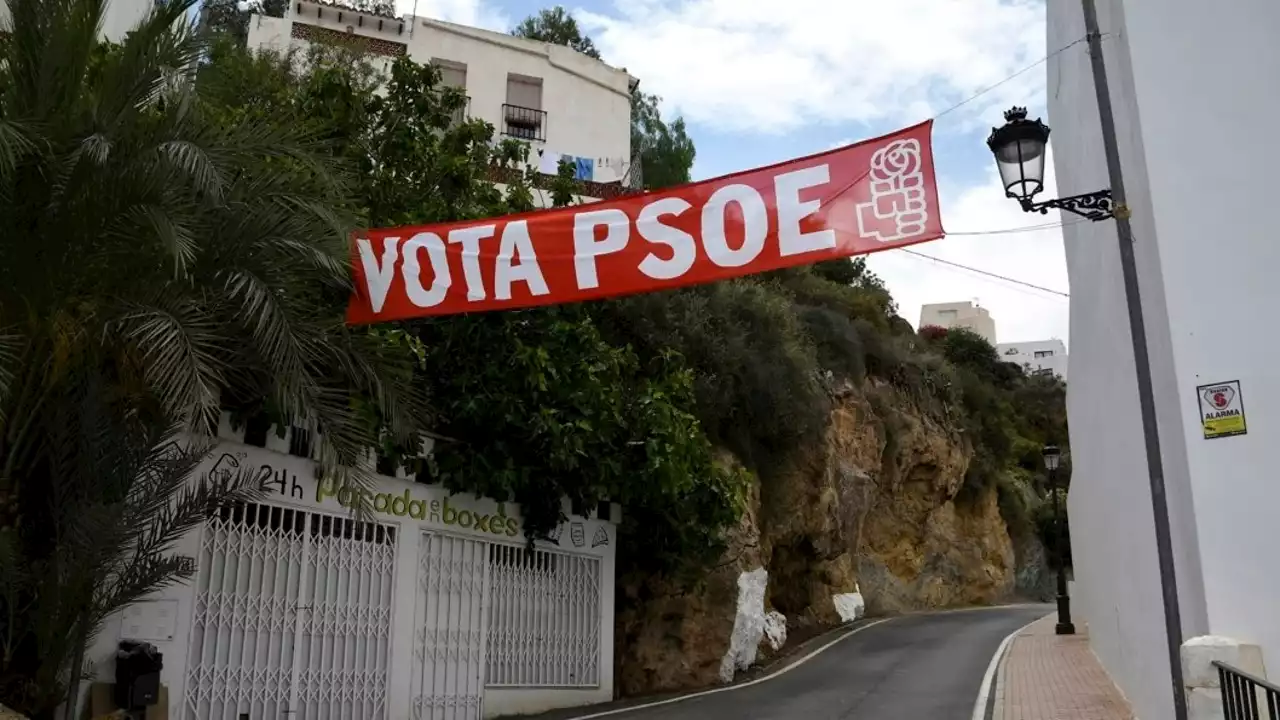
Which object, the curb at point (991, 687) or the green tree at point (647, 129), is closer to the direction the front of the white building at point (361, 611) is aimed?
the curb

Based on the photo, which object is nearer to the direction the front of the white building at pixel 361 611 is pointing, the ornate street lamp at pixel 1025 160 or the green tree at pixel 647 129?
the ornate street lamp

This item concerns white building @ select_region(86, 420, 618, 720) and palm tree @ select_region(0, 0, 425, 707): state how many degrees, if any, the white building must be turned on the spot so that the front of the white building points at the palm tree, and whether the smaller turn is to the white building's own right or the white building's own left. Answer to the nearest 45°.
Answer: approximately 90° to the white building's own right

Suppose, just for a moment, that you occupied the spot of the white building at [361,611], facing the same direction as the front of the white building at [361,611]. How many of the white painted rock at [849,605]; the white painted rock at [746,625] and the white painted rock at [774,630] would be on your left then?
3

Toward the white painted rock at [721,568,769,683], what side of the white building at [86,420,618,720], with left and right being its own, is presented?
left

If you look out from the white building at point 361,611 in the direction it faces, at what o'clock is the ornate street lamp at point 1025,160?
The ornate street lamp is roughly at 12 o'clock from the white building.

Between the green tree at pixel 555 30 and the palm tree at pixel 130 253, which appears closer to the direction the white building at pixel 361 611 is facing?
the palm tree

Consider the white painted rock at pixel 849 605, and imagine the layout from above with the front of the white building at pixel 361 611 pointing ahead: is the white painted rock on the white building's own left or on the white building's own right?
on the white building's own left

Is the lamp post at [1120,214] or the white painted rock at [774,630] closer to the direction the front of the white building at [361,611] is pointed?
the lamp post

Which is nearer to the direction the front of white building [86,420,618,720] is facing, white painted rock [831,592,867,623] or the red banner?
the red banner

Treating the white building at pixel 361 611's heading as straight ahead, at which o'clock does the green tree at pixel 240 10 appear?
The green tree is roughly at 7 o'clock from the white building.

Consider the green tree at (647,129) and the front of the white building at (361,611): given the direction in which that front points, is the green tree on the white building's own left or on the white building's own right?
on the white building's own left

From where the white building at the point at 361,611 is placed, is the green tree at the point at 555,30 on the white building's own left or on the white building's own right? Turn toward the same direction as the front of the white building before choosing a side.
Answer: on the white building's own left

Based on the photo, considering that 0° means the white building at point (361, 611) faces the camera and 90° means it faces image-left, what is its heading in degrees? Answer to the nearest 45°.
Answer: approximately 315°

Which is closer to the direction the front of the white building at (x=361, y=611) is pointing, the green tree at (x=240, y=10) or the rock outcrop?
the rock outcrop
